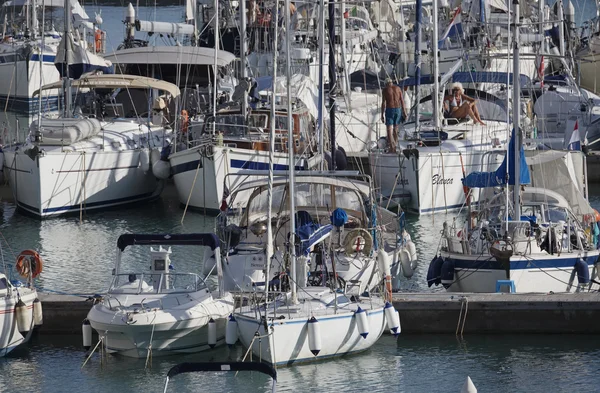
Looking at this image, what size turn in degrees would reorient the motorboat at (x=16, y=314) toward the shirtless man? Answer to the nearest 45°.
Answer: approximately 180°

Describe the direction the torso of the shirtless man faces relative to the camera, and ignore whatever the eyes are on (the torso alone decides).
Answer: away from the camera

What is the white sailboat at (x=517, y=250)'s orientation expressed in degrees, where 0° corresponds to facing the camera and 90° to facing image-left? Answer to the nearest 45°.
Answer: approximately 0°

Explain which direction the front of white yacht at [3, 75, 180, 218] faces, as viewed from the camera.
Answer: facing the viewer and to the left of the viewer

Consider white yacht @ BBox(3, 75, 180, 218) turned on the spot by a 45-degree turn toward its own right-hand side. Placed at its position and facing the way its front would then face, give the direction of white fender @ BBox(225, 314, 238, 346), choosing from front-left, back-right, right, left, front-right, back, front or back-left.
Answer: left

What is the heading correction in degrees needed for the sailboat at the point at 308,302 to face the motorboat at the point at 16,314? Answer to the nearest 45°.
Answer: approximately 45° to its right

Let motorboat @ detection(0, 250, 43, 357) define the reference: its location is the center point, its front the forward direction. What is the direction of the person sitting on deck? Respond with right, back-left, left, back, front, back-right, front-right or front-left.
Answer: back

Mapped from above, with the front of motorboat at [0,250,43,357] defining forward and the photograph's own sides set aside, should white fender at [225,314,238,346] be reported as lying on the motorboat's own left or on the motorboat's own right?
on the motorboat's own left

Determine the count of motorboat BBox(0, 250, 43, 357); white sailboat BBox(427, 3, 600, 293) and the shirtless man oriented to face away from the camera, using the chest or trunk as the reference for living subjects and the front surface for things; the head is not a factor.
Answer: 1
